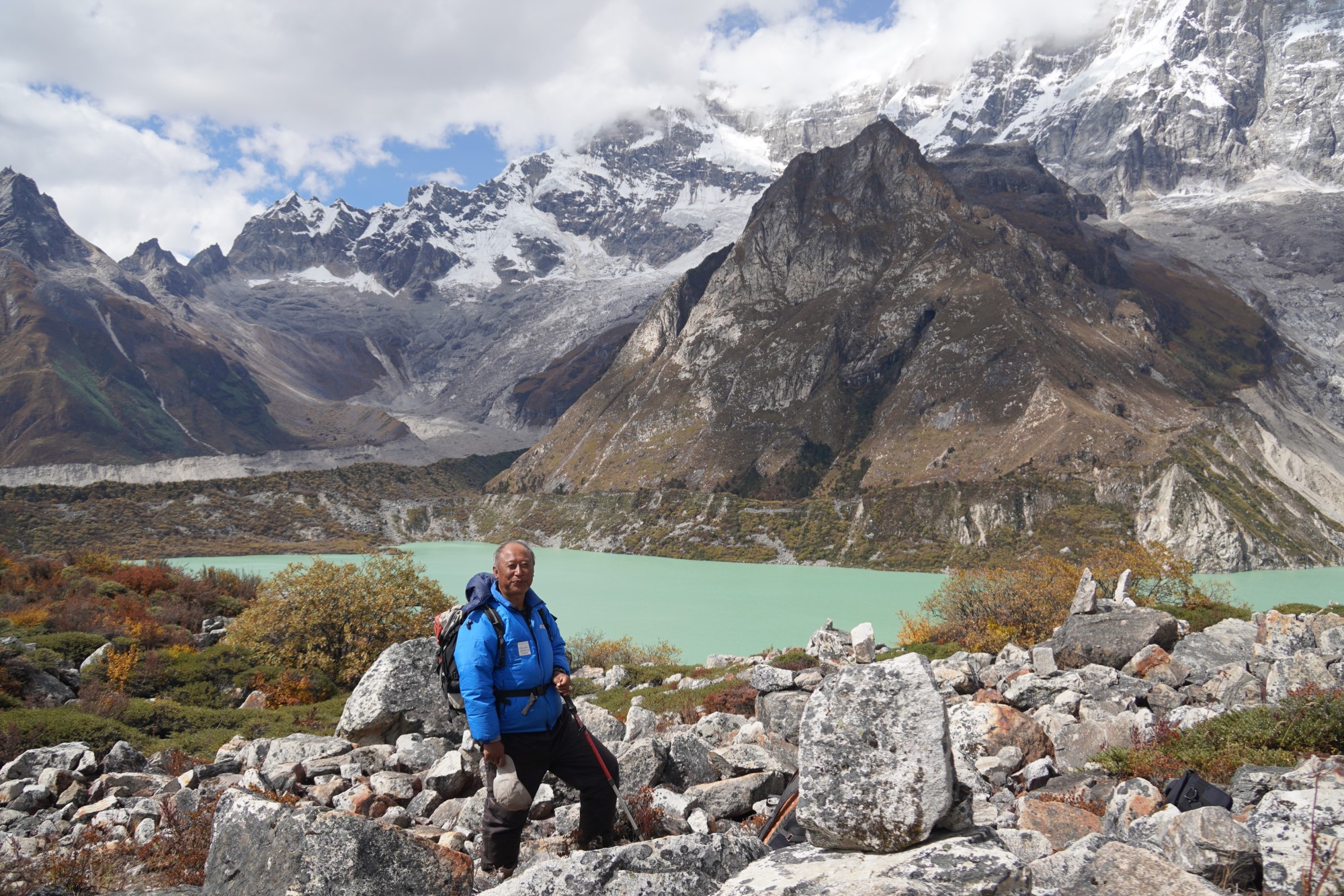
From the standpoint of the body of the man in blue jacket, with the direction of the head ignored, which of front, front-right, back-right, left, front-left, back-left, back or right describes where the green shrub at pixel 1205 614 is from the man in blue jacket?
left

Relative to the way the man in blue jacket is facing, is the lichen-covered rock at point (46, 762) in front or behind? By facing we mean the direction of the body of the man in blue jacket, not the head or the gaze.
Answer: behind

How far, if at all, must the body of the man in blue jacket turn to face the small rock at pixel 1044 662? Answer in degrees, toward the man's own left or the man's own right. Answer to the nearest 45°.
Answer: approximately 90° to the man's own left

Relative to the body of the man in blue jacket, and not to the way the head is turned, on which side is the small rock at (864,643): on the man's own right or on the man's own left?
on the man's own left

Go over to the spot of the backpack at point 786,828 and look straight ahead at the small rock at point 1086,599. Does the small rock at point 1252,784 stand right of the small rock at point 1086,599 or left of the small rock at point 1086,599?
right

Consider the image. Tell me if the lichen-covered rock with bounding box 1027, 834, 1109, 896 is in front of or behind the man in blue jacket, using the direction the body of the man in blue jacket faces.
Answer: in front

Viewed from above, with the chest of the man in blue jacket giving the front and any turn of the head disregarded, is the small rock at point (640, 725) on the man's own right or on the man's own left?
on the man's own left

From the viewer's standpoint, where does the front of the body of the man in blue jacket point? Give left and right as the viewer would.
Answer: facing the viewer and to the right of the viewer

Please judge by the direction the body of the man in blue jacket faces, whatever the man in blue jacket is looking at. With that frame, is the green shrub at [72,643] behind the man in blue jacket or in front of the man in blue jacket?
behind

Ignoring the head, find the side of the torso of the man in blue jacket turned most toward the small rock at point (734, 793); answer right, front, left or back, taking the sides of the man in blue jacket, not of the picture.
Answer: left

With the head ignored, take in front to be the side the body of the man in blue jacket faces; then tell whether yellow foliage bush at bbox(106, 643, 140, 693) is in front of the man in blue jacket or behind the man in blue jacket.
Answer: behind

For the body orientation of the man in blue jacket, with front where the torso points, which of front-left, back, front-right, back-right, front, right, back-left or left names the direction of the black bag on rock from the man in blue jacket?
front-left
